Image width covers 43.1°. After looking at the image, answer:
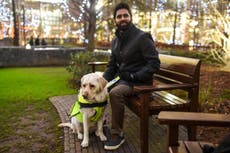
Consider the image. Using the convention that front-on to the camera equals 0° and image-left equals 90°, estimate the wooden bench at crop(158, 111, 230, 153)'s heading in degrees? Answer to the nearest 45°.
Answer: approximately 90°

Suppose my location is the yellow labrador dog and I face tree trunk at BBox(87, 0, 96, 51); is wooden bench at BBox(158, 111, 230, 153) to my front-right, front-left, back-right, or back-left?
back-right

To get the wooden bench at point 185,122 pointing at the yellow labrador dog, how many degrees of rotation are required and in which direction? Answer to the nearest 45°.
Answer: approximately 45° to its right

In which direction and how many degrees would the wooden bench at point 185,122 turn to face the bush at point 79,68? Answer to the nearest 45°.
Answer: approximately 45° to its right

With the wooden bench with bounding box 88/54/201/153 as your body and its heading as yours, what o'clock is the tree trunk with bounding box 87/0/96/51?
The tree trunk is roughly at 4 o'clock from the wooden bench.

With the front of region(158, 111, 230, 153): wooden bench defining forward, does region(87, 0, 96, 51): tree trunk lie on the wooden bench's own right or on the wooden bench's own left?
on the wooden bench's own right

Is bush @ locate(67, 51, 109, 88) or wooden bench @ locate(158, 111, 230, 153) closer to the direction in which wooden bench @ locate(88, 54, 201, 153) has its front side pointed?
the wooden bench

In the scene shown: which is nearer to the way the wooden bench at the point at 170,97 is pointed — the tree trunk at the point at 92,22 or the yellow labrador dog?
the yellow labrador dog
